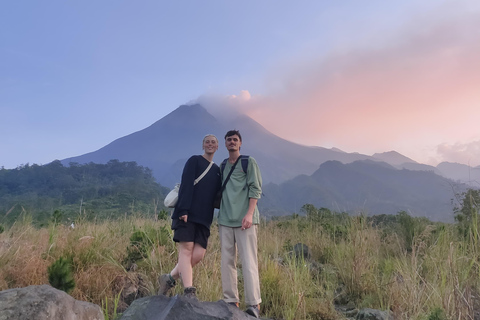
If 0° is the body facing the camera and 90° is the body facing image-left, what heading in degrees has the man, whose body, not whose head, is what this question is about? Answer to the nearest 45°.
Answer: approximately 0°

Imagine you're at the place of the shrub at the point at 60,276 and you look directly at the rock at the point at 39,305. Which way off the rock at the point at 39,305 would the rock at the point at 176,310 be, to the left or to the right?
left

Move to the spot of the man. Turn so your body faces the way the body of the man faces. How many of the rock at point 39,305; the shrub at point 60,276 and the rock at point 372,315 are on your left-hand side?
1

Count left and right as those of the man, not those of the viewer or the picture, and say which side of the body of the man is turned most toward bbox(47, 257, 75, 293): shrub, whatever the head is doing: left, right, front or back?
right

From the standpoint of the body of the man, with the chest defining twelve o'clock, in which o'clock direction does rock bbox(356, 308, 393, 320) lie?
The rock is roughly at 9 o'clock from the man.
